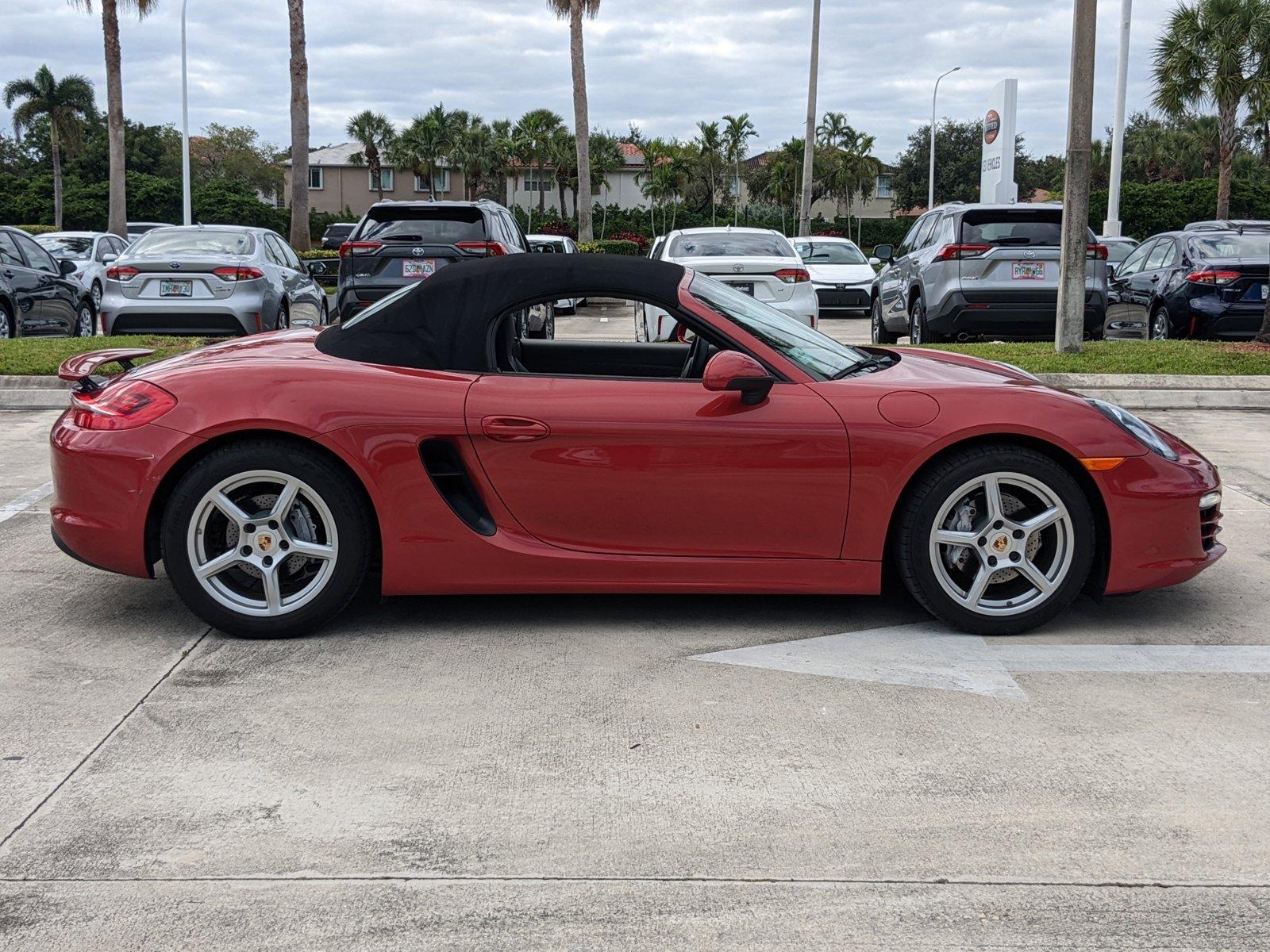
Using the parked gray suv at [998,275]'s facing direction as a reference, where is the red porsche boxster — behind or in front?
behind

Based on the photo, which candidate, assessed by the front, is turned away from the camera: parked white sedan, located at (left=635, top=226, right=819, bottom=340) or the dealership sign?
the parked white sedan

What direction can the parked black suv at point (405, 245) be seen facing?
away from the camera

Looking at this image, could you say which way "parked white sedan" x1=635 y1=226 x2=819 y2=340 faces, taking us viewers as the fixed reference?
facing away from the viewer

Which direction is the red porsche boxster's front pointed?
to the viewer's right

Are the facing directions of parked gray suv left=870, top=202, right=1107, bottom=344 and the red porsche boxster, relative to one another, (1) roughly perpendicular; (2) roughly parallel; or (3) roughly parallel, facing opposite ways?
roughly perpendicular

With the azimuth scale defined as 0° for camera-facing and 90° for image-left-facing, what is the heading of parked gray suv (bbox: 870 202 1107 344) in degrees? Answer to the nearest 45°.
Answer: approximately 180°
